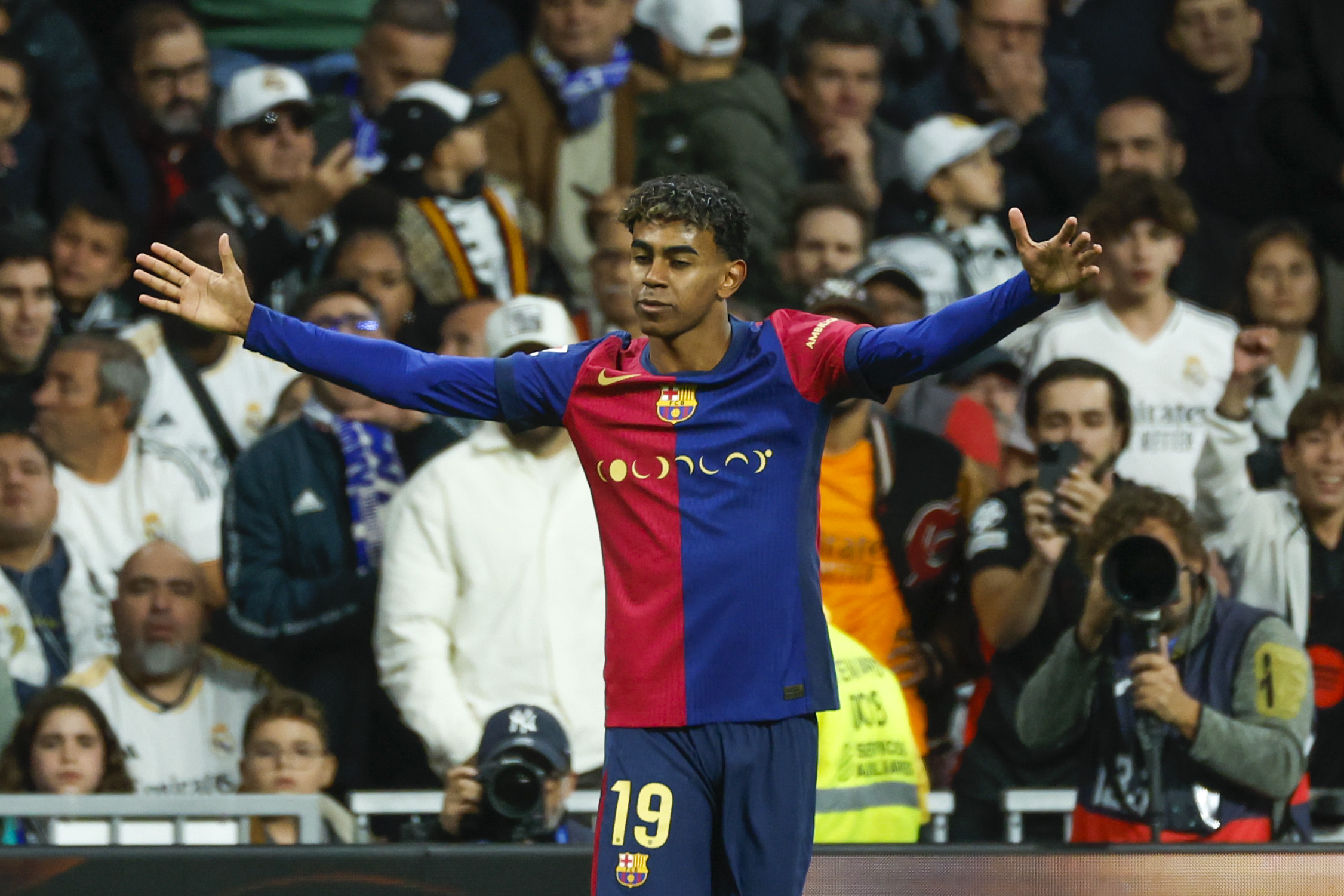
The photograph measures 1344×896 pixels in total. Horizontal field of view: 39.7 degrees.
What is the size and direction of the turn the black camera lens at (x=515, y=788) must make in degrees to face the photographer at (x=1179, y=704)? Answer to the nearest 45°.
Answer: approximately 90° to its left

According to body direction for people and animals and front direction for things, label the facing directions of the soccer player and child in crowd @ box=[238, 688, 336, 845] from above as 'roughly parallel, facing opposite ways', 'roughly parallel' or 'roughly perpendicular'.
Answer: roughly parallel

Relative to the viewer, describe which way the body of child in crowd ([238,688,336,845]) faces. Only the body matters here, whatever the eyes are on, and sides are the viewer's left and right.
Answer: facing the viewer

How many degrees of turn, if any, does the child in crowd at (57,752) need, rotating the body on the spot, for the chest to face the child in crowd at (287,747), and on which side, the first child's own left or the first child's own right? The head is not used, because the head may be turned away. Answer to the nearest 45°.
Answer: approximately 90° to the first child's own left

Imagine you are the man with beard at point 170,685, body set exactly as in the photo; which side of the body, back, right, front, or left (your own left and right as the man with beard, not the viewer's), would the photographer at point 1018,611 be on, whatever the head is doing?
left

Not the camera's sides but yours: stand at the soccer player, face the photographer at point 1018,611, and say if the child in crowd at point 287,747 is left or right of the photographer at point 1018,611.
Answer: left

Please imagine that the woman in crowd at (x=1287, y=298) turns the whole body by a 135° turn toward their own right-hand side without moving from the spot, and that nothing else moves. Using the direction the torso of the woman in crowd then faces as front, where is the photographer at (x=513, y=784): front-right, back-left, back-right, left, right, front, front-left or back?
left

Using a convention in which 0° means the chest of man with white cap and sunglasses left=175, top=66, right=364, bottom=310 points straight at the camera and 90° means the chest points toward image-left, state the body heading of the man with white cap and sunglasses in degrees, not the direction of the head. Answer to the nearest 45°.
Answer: approximately 315°

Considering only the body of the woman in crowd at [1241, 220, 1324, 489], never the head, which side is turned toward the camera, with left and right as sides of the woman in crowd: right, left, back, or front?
front
